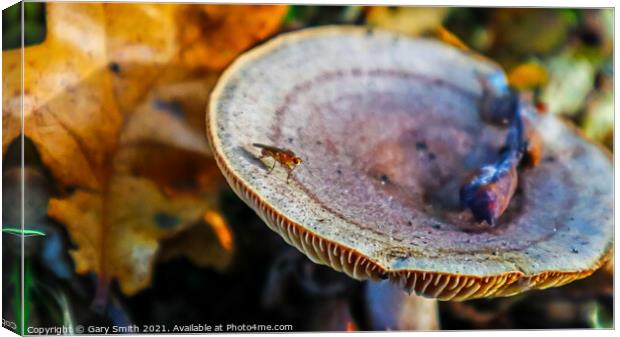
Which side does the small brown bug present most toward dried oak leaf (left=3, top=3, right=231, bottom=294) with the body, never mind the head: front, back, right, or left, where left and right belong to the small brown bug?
back

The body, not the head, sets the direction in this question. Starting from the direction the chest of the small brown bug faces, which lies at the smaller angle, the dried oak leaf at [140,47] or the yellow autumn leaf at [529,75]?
the yellow autumn leaf

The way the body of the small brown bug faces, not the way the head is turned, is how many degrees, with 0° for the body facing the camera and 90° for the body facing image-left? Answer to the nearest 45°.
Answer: approximately 315°

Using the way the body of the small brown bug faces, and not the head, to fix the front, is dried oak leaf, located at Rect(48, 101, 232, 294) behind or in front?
behind

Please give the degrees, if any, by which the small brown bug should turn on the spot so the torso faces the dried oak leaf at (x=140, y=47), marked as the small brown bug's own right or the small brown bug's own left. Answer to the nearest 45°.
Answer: approximately 180°

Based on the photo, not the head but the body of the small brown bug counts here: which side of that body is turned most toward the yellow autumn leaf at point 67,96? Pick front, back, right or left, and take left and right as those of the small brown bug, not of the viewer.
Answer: back

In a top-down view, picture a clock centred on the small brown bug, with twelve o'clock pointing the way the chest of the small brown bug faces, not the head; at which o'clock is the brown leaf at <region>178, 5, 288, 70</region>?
The brown leaf is roughly at 7 o'clock from the small brown bug.

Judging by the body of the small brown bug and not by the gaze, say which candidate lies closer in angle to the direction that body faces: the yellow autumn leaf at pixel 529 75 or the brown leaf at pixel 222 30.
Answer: the yellow autumn leaf
